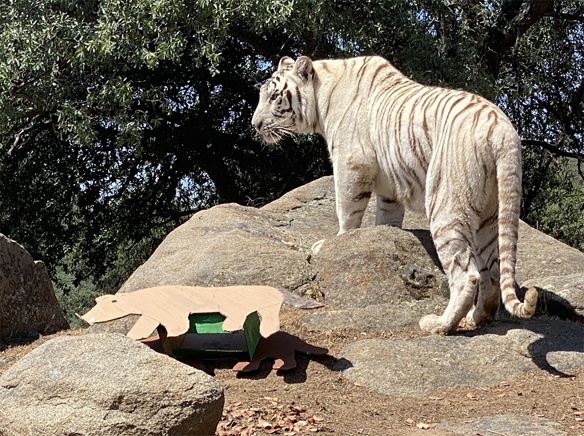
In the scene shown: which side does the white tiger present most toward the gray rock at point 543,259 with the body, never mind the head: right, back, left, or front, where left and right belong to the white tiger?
right

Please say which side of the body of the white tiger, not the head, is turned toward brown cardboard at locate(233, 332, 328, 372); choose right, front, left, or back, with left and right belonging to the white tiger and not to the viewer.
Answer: left

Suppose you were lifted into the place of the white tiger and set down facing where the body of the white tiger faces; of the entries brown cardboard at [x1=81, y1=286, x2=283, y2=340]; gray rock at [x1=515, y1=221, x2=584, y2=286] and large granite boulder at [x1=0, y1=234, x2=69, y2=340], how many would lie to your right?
1

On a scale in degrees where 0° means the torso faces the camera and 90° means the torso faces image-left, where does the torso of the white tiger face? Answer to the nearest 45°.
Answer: approximately 135°

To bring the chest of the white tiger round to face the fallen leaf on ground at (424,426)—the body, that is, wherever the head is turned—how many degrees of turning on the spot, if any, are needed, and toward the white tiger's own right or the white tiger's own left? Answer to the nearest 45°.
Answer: approximately 135° to the white tiger's own left

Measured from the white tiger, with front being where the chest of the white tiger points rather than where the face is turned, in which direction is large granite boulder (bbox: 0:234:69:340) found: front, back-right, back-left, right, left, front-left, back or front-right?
front-left

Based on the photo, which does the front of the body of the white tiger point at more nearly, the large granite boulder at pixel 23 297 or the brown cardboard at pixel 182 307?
the large granite boulder

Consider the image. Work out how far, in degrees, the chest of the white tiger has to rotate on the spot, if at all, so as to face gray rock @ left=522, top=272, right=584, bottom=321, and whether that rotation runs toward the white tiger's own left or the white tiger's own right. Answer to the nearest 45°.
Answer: approximately 90° to the white tiger's own right

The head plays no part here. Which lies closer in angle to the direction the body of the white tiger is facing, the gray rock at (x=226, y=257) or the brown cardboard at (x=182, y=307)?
the gray rock

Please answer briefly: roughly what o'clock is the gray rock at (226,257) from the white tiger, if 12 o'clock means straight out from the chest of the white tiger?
The gray rock is roughly at 11 o'clock from the white tiger.

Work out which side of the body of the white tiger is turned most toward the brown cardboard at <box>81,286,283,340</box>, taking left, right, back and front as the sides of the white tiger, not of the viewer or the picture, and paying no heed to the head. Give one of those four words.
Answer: left

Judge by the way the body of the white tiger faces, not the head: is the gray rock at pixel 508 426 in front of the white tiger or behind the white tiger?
behind
